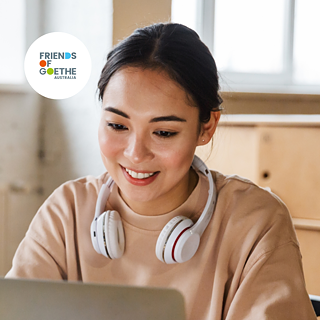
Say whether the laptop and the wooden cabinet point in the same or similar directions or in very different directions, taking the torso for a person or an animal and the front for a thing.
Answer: very different directions

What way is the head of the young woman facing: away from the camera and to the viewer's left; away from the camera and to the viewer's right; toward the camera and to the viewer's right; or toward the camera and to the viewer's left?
toward the camera and to the viewer's left

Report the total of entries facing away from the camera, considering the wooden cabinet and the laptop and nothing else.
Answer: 1

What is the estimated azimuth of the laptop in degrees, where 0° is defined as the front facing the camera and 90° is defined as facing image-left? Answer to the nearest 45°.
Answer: approximately 180°

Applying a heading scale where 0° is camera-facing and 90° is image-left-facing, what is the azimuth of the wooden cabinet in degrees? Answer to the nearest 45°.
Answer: approximately 0°

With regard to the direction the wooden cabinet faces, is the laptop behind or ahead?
ahead

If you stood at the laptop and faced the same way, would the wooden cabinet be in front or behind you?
in front

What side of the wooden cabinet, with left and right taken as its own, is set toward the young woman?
front

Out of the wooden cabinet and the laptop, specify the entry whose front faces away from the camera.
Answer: the laptop
